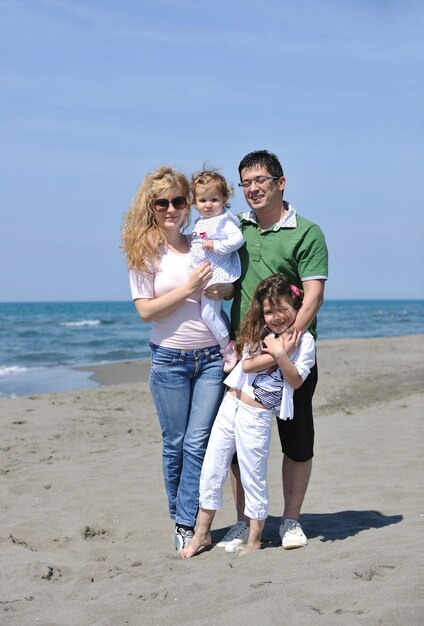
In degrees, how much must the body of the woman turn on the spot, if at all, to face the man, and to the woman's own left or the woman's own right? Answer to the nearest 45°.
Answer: approximately 45° to the woman's own left

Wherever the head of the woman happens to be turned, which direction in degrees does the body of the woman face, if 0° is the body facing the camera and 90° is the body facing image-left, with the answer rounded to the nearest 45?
approximately 315°
